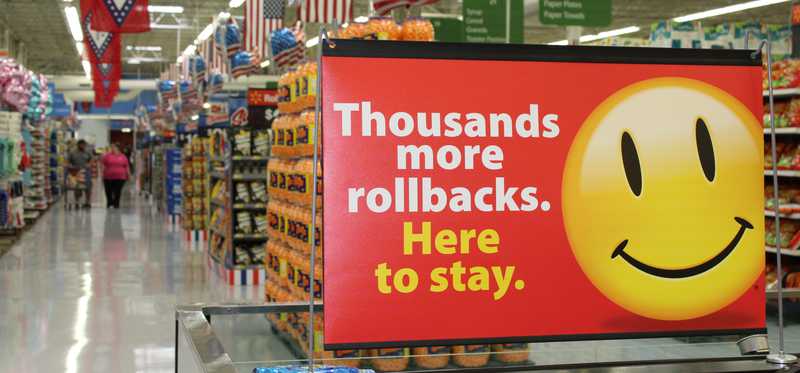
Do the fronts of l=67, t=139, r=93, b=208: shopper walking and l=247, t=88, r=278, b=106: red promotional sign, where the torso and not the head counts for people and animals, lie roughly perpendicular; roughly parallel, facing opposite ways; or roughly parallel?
roughly parallel

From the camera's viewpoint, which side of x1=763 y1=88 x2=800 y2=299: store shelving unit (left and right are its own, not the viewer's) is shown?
front

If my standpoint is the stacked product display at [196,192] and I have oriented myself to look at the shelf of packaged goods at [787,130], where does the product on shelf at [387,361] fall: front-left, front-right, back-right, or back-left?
front-right

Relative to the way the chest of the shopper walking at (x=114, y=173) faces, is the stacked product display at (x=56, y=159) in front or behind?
in front

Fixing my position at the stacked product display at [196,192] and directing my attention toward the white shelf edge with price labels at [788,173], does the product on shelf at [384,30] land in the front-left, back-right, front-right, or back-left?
front-right

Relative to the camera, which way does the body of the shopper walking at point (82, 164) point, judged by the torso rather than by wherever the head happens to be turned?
toward the camera

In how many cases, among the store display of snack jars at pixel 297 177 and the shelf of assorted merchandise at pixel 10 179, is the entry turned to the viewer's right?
1

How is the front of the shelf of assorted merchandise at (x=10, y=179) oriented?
to the viewer's right

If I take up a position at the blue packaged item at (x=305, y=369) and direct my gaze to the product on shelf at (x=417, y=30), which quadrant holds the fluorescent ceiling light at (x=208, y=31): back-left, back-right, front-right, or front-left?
front-left

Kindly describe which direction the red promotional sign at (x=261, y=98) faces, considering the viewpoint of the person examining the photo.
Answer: facing the viewer

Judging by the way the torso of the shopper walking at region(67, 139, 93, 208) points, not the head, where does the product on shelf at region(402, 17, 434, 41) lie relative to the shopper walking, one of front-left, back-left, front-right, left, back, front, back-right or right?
front

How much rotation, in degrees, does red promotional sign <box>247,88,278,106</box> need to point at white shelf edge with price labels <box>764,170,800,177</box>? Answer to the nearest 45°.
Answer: approximately 45° to its left
